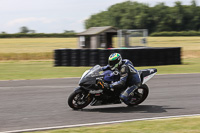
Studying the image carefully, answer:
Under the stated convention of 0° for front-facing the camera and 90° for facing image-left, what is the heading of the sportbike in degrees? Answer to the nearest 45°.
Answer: approximately 90°

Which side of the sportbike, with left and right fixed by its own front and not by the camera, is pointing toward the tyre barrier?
right

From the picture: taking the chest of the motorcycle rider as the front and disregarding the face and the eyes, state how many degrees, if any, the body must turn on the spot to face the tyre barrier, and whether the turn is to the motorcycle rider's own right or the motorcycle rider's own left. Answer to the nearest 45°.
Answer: approximately 90° to the motorcycle rider's own right

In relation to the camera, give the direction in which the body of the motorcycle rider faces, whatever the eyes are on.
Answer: to the viewer's left
